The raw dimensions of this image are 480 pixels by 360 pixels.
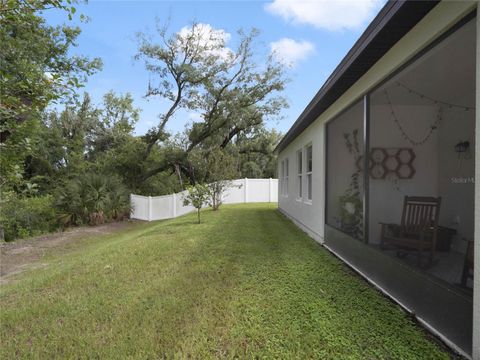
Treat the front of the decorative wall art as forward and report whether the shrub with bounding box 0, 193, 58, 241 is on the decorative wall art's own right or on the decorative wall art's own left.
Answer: on the decorative wall art's own right

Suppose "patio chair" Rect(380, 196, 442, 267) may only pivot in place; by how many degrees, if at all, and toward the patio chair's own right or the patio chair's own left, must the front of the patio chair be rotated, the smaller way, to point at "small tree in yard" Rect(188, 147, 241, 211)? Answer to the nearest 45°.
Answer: approximately 90° to the patio chair's own right

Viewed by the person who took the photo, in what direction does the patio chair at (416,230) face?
facing the viewer and to the left of the viewer

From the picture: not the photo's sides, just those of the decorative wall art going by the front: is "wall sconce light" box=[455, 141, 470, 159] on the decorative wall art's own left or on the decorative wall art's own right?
on the decorative wall art's own left

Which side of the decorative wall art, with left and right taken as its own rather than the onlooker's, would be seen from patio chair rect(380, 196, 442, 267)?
front

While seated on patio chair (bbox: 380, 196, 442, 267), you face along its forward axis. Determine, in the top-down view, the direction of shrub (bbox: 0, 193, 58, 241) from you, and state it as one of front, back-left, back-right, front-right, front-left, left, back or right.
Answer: front-right

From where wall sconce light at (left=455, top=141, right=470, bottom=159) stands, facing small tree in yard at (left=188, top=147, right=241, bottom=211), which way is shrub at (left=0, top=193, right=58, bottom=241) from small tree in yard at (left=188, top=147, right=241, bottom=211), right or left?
left

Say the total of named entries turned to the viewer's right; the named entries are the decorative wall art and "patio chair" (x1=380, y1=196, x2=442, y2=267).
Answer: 0

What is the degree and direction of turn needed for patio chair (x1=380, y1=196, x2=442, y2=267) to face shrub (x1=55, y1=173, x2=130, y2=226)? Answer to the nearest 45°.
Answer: approximately 45° to its right

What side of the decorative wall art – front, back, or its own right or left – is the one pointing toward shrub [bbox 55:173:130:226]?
right

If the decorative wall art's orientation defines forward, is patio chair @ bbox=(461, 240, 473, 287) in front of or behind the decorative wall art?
in front

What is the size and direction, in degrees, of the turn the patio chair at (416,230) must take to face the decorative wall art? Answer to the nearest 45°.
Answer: approximately 135° to its right
